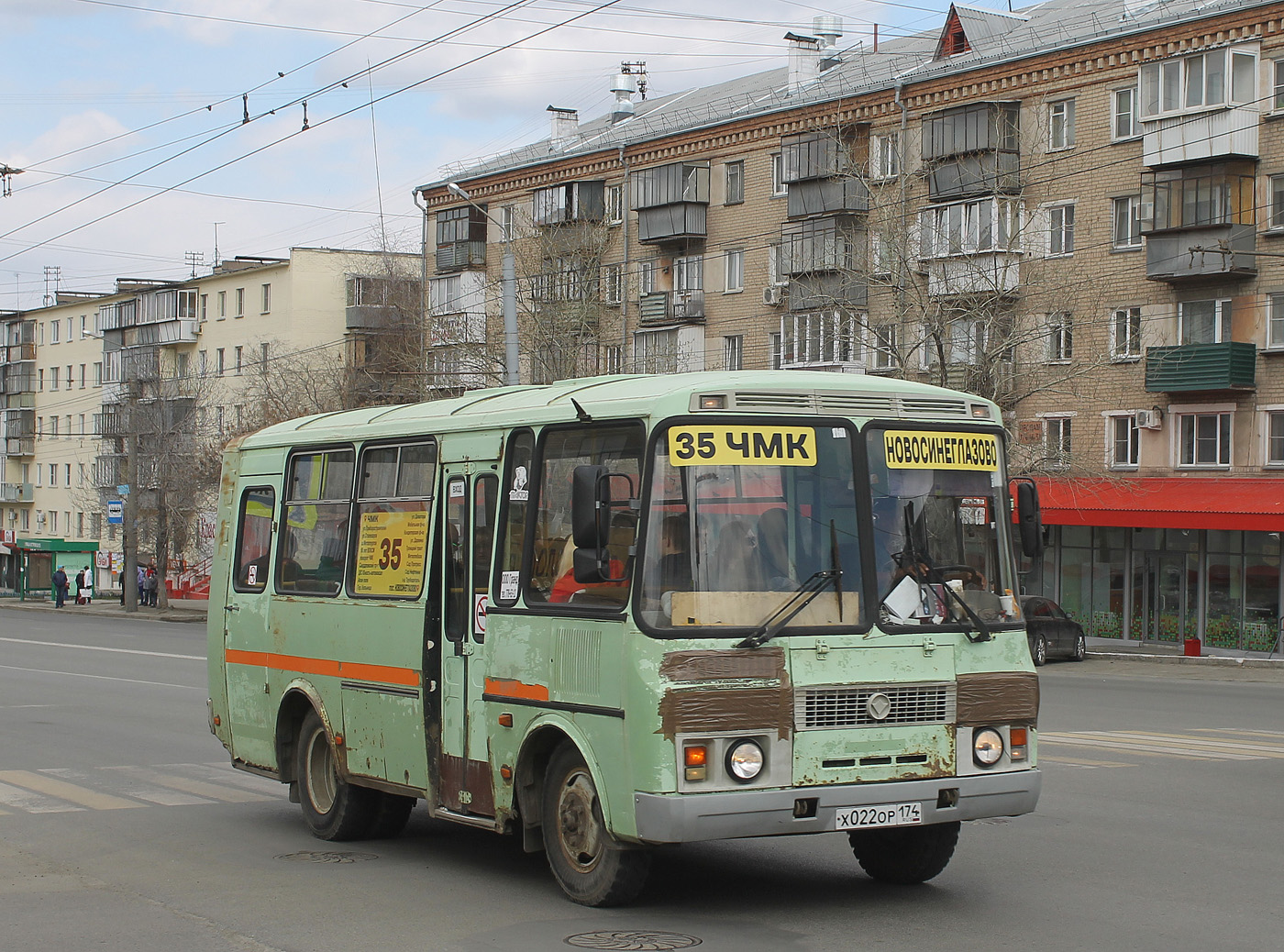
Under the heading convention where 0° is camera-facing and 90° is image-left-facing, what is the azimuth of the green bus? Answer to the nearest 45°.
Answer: approximately 315°

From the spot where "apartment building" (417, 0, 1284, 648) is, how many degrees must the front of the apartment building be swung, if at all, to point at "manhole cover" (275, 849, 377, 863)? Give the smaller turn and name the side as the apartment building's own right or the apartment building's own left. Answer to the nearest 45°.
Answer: approximately 45° to the apartment building's own left

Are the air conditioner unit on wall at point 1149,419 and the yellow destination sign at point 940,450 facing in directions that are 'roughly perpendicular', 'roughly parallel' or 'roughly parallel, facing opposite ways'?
roughly perpendicular

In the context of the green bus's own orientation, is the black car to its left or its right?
on its left

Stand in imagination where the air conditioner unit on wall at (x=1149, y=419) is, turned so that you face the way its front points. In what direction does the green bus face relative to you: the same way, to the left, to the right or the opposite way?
to the left

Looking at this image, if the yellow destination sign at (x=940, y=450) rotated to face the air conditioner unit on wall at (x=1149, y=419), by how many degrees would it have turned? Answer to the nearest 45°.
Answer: approximately 135° to its left

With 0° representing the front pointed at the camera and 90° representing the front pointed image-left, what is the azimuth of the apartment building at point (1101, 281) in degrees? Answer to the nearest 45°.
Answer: approximately 45°

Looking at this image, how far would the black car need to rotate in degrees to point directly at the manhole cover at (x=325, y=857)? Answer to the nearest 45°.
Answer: approximately 135° to its right

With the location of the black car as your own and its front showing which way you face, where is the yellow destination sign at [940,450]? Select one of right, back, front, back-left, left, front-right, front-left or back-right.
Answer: back-right

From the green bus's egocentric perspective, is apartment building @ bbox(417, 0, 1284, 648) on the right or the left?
on its left

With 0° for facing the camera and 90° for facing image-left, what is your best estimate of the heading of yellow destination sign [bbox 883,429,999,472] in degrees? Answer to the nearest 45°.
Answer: approximately 315°

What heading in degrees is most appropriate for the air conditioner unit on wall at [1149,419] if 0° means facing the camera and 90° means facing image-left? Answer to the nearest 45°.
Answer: approximately 45°

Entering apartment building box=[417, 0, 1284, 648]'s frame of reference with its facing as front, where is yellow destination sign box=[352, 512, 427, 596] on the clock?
The yellow destination sign is roughly at 11 o'clock from the apartment building.

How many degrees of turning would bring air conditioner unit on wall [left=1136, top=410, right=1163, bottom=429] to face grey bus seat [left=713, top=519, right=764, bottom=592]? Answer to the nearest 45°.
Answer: approximately 45° to its left

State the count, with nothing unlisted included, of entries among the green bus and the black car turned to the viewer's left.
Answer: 0

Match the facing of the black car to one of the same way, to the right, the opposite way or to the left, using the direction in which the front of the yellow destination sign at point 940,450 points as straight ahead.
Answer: to the left

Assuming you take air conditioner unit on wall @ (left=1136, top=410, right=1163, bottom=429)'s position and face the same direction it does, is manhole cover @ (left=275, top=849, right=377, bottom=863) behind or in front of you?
in front

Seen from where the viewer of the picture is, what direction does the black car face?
facing away from the viewer and to the right of the viewer

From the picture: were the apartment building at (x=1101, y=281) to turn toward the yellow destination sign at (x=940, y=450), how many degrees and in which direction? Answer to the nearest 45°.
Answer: approximately 45° to its left

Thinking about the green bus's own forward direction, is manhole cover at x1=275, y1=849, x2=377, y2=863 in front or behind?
behind
